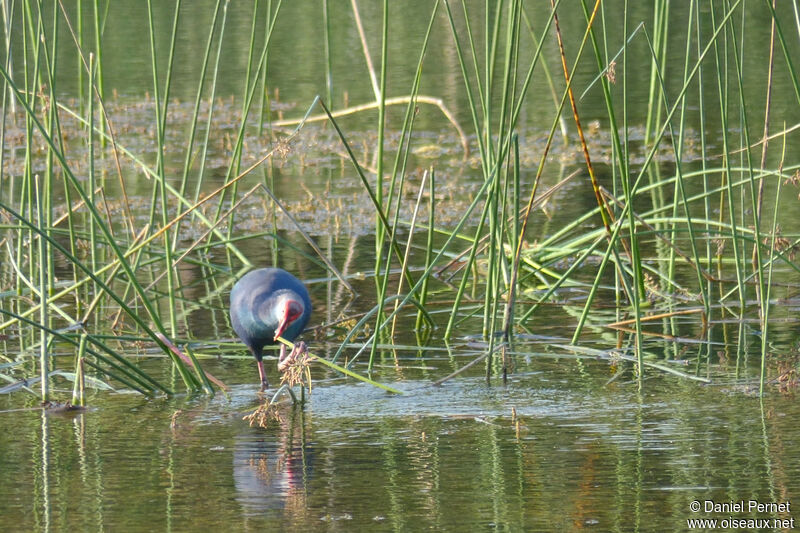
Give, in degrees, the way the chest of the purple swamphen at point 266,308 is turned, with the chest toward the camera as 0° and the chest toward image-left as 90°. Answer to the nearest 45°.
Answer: approximately 0°

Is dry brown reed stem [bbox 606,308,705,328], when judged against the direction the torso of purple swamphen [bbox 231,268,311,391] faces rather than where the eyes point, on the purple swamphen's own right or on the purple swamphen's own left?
on the purple swamphen's own left
